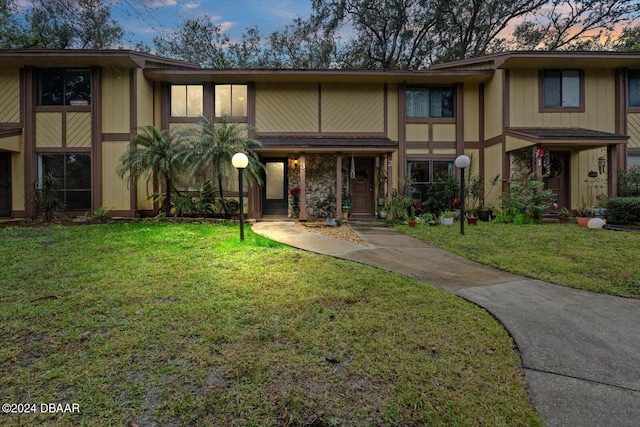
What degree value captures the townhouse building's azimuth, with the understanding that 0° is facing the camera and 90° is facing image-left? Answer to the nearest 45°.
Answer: approximately 0°

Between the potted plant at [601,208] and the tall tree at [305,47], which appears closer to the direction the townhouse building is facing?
the potted plant

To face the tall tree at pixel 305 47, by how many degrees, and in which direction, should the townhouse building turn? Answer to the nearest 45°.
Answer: approximately 180°

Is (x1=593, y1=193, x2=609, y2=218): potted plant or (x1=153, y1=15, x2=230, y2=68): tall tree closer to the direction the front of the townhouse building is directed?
the potted plant

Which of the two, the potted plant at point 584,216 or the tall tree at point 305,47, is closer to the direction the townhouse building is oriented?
the potted plant
